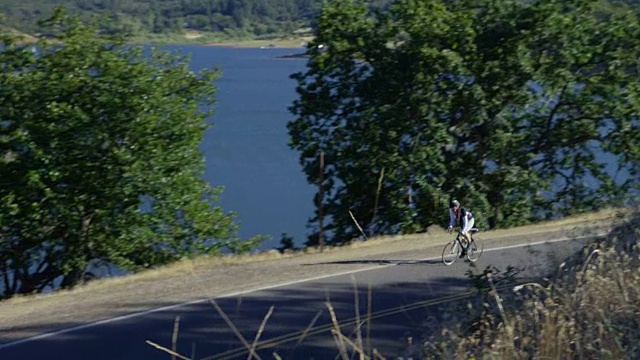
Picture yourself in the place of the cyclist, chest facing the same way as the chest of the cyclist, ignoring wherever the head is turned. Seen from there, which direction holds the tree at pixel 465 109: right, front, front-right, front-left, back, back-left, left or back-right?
back-right

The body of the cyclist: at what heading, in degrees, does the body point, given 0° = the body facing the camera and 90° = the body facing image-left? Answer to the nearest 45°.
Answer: approximately 45°

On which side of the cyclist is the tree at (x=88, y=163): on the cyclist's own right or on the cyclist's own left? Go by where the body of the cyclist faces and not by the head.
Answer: on the cyclist's own right

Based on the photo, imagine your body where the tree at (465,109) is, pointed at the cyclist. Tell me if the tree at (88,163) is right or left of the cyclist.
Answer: right
